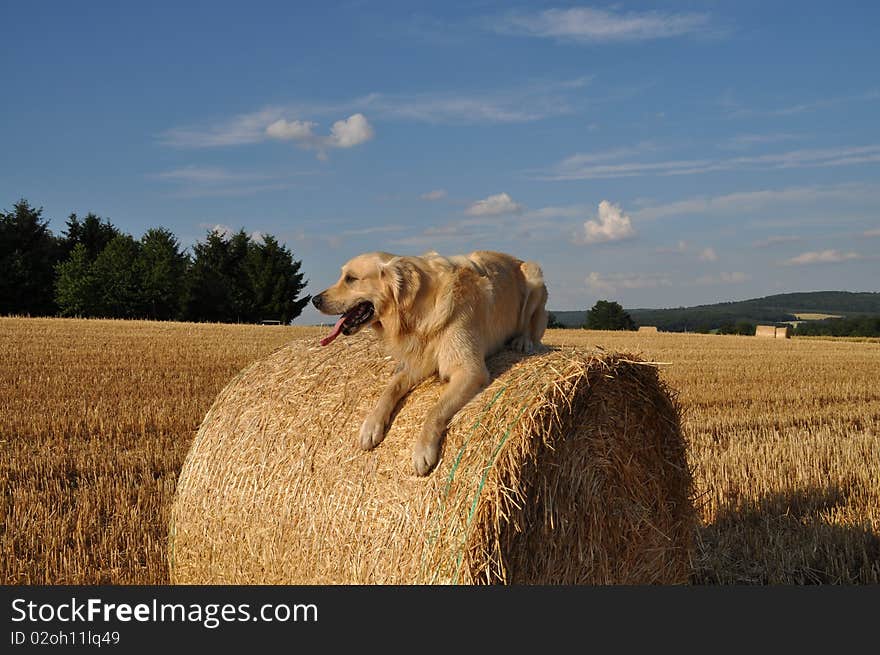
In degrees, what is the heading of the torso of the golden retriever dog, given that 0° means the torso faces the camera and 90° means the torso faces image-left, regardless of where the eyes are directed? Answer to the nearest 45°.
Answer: approximately 45°
